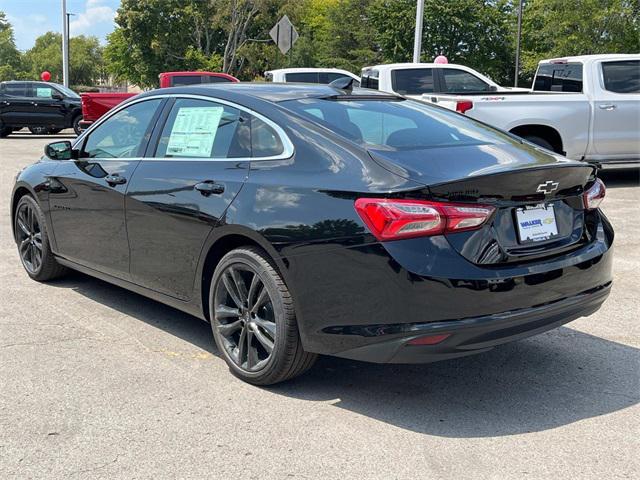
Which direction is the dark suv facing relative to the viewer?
to the viewer's right

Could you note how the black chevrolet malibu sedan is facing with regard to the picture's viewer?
facing away from the viewer and to the left of the viewer

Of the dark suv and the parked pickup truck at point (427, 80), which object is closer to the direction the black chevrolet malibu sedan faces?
the dark suv

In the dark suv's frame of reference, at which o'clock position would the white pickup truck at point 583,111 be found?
The white pickup truck is roughly at 2 o'clock from the dark suv.

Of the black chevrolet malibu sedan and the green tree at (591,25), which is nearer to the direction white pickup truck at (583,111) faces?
the green tree

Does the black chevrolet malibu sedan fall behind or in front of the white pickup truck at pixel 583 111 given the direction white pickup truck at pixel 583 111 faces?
behind

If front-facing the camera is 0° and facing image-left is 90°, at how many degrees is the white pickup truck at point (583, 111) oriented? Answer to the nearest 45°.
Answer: approximately 225°
